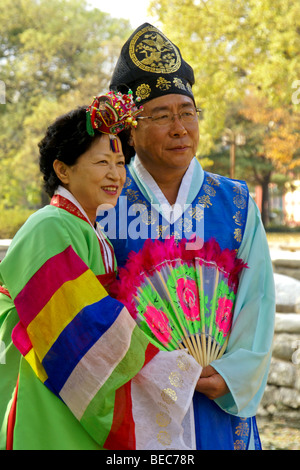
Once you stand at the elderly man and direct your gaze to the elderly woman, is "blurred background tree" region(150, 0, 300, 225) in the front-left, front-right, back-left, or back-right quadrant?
back-right

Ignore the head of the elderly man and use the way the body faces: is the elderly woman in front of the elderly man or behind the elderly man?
in front

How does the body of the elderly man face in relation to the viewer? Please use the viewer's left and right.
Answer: facing the viewer

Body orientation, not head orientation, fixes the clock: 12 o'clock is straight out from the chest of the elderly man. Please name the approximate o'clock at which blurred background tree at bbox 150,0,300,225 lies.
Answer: The blurred background tree is roughly at 6 o'clock from the elderly man.

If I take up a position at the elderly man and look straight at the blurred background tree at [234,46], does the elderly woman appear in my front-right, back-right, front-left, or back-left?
back-left

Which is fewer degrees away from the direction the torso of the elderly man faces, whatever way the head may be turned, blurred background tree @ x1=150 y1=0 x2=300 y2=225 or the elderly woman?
the elderly woman

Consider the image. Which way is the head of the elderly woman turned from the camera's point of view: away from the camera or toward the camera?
toward the camera
